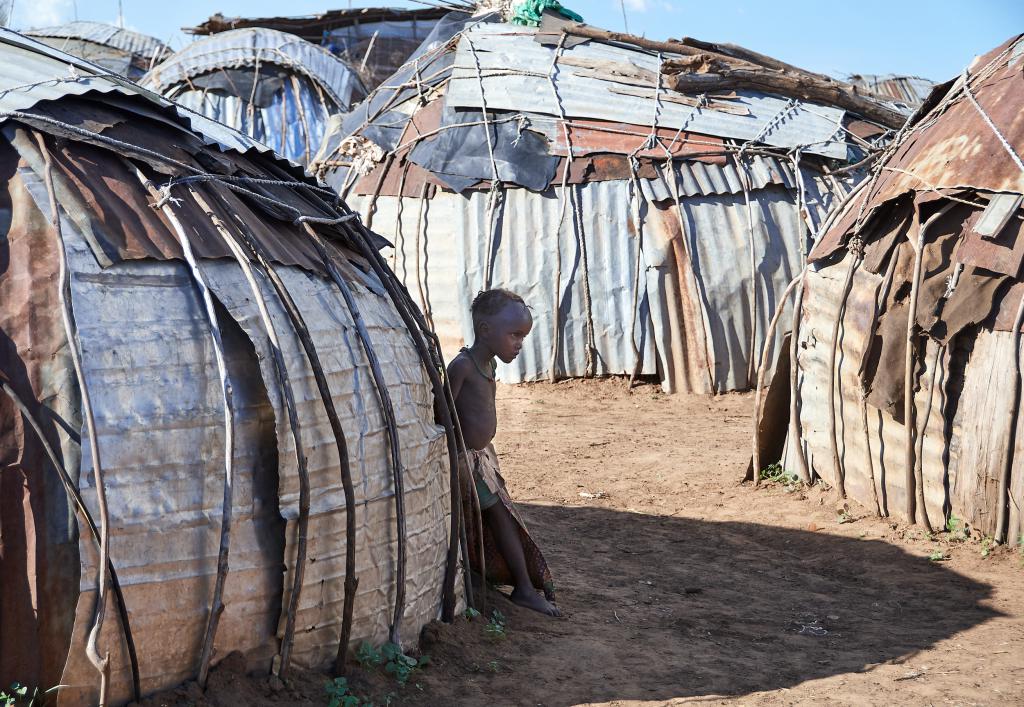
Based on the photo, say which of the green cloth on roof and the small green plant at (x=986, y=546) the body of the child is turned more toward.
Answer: the small green plant

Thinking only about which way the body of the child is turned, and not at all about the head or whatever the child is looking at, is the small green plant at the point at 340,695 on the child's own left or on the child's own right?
on the child's own right

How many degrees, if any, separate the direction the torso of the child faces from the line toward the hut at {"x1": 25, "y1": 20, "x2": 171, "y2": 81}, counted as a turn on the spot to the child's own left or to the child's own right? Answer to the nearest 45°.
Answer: approximately 180°

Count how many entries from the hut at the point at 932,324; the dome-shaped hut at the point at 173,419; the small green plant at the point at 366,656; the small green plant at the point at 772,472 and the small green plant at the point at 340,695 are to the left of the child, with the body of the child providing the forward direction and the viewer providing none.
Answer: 2

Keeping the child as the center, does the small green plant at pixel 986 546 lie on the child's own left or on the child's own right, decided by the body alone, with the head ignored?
on the child's own left

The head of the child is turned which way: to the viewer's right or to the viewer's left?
to the viewer's right

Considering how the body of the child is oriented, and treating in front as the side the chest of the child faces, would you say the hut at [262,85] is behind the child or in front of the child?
behind

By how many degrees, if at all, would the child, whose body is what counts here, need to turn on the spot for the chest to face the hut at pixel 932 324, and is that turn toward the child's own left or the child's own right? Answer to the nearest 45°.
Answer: approximately 90° to the child's own left
